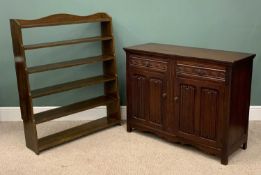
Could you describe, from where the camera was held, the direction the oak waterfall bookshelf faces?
facing the viewer and to the right of the viewer
